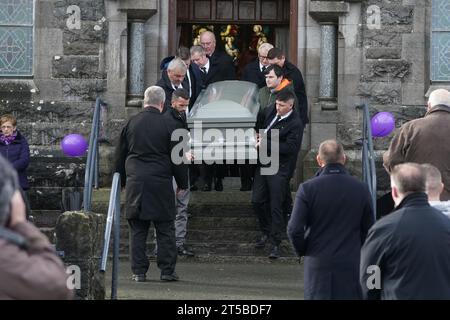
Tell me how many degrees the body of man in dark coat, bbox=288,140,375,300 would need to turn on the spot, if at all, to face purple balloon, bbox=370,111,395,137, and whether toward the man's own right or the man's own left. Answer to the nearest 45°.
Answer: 0° — they already face it

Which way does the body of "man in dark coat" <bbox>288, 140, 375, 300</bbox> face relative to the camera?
away from the camera

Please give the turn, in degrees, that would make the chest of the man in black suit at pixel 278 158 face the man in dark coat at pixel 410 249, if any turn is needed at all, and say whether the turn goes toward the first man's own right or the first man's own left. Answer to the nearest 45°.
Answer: approximately 45° to the first man's own left

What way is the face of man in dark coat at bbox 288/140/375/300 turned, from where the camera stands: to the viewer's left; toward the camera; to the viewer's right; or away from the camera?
away from the camera

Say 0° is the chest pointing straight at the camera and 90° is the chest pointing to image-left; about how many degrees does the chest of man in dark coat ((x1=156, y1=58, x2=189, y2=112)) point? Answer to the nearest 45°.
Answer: approximately 315°

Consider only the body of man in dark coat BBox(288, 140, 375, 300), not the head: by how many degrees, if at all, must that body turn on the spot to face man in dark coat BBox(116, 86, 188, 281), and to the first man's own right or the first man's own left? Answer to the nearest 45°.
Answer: approximately 45° to the first man's own left

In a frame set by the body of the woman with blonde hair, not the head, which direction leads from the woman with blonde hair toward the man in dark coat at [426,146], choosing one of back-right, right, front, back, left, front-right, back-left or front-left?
front-left

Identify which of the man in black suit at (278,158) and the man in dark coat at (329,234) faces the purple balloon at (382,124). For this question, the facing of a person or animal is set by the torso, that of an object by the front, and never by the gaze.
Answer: the man in dark coat

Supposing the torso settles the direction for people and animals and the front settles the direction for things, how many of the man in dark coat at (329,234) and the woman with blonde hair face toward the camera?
1

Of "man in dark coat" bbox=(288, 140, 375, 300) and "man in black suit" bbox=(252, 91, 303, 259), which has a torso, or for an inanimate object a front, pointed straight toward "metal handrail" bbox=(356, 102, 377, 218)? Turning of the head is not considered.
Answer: the man in dark coat
